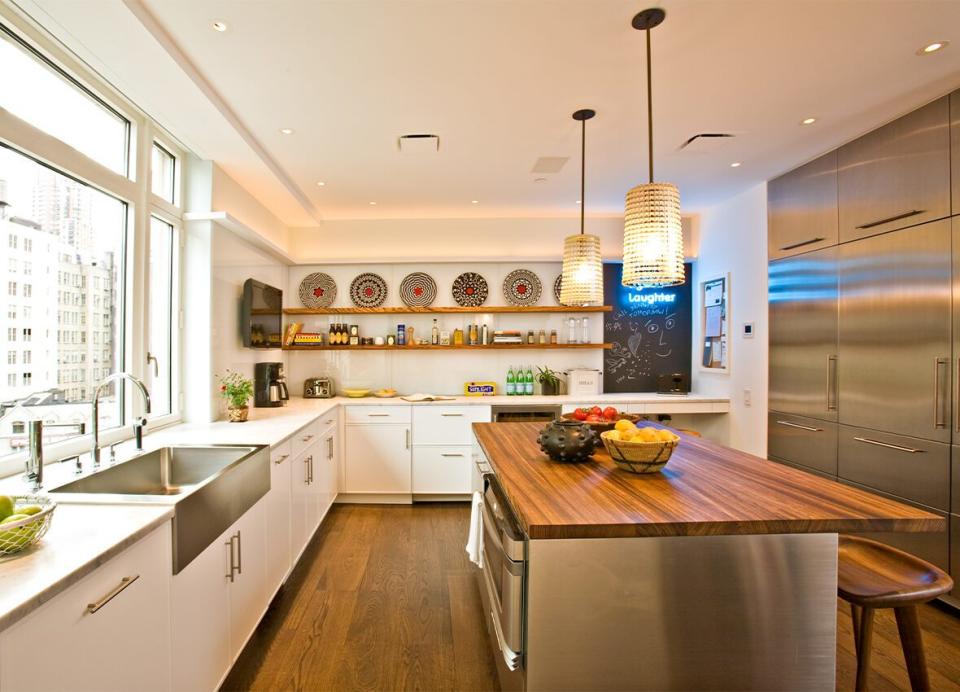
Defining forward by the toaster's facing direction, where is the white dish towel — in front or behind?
in front

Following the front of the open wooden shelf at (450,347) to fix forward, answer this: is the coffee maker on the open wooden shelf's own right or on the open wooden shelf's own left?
on the open wooden shelf's own right

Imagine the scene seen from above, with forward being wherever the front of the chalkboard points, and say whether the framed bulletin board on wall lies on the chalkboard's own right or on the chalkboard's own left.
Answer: on the chalkboard's own left

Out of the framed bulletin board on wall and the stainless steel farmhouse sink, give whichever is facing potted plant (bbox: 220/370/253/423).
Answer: the framed bulletin board on wall

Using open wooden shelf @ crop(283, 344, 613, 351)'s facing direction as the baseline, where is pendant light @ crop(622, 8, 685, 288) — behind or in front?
in front

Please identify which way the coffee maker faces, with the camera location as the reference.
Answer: facing the viewer and to the right of the viewer

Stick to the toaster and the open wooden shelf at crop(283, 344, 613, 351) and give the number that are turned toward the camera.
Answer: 2

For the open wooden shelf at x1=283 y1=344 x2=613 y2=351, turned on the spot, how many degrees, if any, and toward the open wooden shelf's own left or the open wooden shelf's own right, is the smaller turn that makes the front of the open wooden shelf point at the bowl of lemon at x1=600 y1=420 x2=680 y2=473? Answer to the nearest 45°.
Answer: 0° — it already faces it

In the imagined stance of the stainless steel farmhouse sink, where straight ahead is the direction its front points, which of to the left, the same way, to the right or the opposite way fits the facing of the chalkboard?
to the right

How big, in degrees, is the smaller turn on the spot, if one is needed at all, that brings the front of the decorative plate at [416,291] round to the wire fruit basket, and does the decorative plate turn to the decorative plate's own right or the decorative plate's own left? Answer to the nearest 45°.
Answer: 0° — it already faces it
